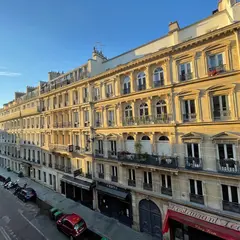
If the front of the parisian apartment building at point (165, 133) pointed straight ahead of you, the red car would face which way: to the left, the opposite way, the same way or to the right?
to the right

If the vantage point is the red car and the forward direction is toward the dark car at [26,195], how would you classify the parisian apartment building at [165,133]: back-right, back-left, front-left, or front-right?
back-right

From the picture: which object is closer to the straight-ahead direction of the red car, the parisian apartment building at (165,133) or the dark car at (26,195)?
the dark car

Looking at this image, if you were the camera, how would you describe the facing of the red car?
facing away from the viewer and to the left of the viewer

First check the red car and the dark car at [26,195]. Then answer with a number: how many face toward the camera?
0

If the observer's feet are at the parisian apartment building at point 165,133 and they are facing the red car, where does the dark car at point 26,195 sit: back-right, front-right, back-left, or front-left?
front-right

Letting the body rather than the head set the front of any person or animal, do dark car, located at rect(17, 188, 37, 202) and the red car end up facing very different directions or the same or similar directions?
same or similar directions

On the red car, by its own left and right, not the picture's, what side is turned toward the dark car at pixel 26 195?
front

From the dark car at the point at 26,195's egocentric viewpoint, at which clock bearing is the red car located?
The red car is roughly at 7 o'clock from the dark car.

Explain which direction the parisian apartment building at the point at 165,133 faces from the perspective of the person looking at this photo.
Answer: facing the viewer and to the left of the viewer

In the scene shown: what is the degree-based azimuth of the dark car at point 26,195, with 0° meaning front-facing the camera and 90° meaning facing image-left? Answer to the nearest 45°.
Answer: approximately 135°
